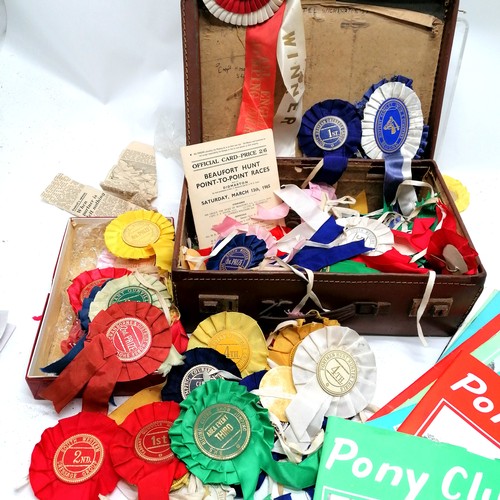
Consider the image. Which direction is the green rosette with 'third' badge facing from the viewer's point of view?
toward the camera

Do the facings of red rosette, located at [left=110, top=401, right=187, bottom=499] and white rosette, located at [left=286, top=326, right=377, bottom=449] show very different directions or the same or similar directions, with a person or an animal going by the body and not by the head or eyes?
same or similar directions

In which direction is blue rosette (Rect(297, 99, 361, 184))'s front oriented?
toward the camera

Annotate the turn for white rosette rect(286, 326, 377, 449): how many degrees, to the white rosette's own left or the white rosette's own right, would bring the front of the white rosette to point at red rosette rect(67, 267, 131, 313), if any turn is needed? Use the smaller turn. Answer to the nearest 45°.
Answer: approximately 90° to the white rosette's own right

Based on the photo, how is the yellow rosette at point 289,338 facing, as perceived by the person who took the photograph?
facing the viewer

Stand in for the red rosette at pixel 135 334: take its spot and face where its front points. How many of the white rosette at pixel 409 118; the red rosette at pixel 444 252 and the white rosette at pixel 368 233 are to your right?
0

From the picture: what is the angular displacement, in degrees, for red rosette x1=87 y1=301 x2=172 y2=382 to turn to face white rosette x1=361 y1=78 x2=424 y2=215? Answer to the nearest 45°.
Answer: approximately 135° to its left

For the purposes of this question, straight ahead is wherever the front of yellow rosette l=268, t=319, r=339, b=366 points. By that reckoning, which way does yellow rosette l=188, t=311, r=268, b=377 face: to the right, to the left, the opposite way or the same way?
the same way

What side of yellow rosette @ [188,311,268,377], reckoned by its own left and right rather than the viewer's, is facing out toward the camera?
front
